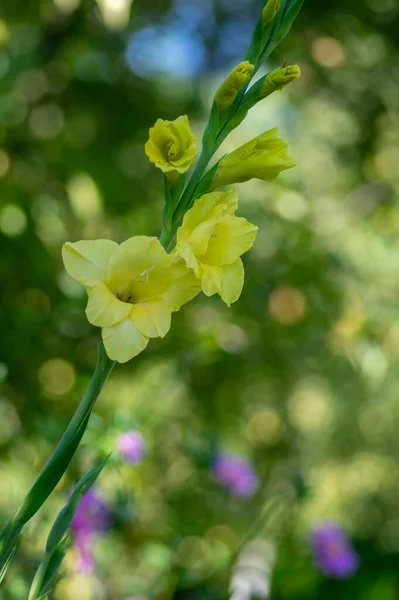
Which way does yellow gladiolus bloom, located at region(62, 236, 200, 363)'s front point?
toward the camera

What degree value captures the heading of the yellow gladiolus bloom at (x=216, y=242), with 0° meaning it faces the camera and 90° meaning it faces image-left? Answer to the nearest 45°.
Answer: approximately 315°

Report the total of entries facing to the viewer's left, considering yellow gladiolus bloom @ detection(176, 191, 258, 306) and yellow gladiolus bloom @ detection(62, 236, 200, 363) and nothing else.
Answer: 0
